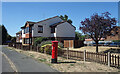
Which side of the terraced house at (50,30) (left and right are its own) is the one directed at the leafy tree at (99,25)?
left

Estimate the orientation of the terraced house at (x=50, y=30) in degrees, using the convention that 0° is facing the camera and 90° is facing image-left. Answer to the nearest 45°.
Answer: approximately 45°
